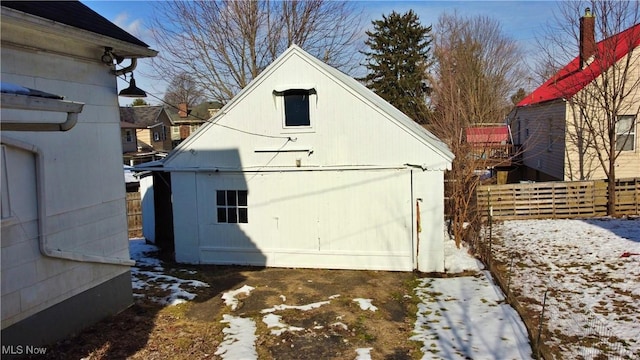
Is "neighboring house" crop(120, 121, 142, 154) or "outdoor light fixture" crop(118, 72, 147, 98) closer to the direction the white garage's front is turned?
the outdoor light fixture

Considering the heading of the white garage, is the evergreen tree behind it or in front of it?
behind

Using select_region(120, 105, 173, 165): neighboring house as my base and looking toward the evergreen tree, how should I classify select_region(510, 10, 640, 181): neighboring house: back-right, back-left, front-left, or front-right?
front-right
